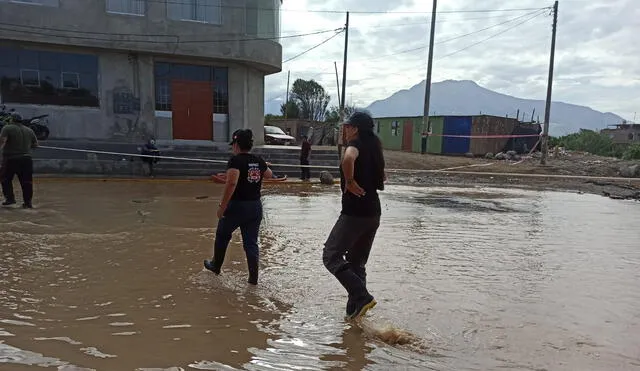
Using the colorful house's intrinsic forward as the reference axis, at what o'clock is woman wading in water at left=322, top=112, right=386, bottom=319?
The woman wading in water is roughly at 12 o'clock from the colorful house.

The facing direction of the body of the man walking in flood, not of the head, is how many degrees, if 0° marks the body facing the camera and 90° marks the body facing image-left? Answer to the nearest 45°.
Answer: approximately 135°

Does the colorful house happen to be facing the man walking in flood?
yes

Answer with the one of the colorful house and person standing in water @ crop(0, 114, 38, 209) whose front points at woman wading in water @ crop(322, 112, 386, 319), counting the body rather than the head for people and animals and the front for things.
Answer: the colorful house

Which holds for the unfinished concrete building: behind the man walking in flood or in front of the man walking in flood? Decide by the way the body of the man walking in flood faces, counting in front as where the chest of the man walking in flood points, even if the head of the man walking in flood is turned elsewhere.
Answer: in front

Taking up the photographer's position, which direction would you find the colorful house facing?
facing the viewer

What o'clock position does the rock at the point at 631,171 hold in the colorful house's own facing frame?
The rock is roughly at 11 o'clock from the colorful house.

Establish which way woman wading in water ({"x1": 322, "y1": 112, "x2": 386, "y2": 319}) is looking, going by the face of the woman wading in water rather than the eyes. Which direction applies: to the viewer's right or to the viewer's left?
to the viewer's left

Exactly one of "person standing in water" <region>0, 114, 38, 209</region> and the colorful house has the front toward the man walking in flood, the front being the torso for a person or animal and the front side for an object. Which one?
the colorful house

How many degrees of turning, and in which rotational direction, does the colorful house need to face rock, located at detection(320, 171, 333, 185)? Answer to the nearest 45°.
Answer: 0° — it already faces it
